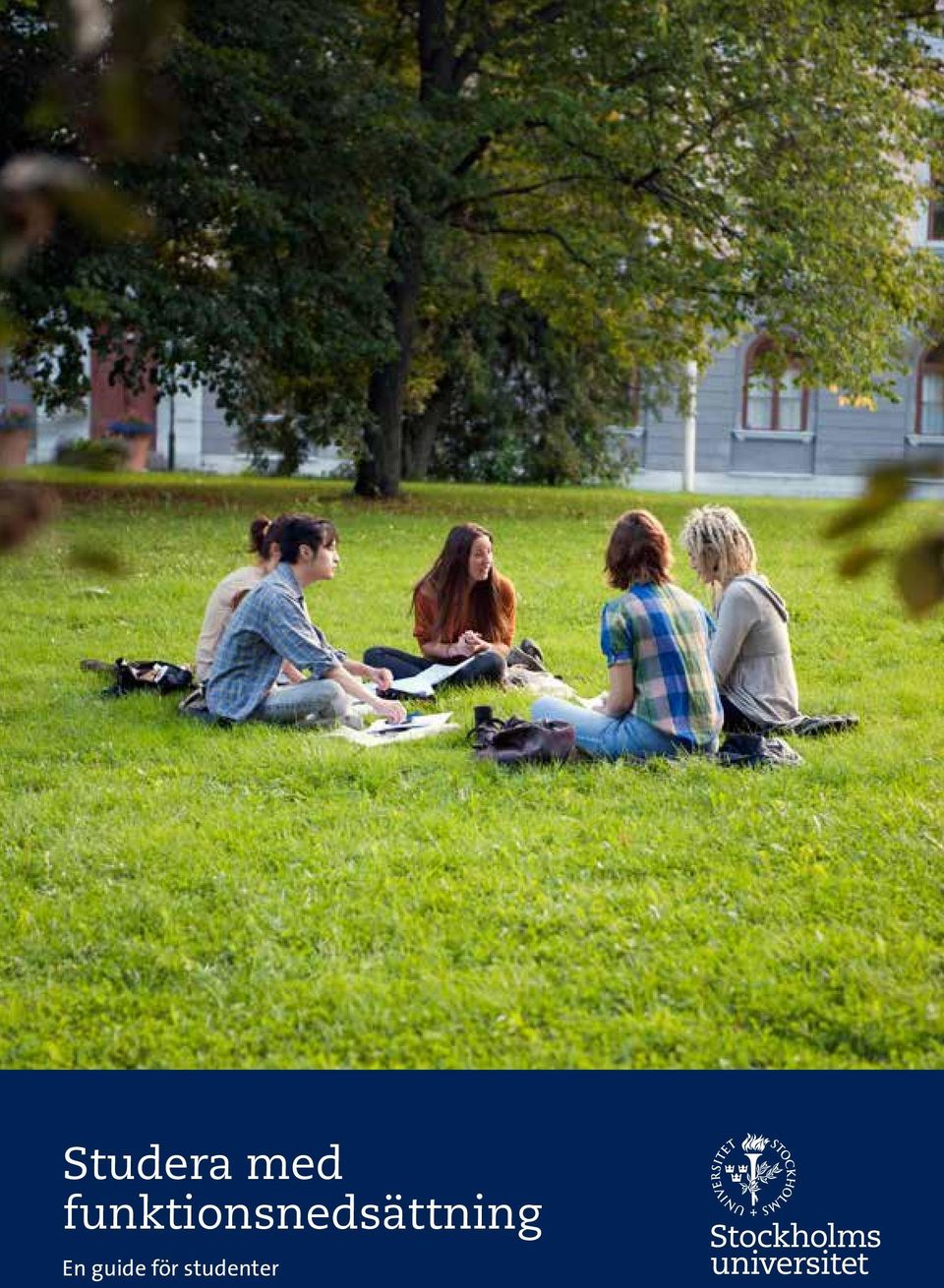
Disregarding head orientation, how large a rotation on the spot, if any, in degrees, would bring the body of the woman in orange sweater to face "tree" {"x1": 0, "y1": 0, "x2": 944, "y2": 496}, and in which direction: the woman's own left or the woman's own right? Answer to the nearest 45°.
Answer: approximately 180°

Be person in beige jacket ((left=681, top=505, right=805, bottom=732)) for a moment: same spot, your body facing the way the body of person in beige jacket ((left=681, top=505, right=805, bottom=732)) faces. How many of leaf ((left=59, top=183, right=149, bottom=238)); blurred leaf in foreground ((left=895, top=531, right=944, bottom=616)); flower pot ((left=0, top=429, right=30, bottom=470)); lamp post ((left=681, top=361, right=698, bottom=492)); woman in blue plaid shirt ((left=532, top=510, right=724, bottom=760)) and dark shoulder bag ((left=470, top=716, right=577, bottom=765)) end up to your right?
1

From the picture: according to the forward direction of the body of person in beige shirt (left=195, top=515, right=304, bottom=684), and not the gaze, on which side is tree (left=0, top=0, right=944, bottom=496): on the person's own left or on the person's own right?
on the person's own left

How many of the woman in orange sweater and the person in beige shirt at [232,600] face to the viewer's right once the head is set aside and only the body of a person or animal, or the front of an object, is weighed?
1

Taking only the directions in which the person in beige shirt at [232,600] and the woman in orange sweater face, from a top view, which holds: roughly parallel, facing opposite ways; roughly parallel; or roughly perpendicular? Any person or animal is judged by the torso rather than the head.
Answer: roughly perpendicular

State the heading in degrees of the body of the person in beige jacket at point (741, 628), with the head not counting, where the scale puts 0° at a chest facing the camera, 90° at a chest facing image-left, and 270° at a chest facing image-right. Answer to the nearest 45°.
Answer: approximately 90°

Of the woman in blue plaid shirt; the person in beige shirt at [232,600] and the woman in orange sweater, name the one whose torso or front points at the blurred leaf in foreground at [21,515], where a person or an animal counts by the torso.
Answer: the woman in orange sweater

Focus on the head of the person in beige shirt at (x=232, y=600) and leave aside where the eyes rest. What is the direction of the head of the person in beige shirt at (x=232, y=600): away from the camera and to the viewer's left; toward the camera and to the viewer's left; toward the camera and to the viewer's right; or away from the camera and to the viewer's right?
away from the camera and to the viewer's right

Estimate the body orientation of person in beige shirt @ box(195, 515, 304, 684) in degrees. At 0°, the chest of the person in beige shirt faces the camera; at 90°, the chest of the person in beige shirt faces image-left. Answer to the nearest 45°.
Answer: approximately 270°

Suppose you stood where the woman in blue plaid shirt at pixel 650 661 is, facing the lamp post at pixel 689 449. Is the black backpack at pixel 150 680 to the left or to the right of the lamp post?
left

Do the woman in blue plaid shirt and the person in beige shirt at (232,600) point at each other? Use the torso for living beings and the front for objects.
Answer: no

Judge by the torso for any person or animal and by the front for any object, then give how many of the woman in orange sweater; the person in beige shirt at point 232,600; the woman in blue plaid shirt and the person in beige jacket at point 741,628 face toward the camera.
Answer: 1

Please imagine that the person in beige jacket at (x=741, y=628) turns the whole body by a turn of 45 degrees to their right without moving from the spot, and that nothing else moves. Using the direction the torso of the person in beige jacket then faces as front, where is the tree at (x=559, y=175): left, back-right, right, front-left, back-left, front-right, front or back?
front-right
